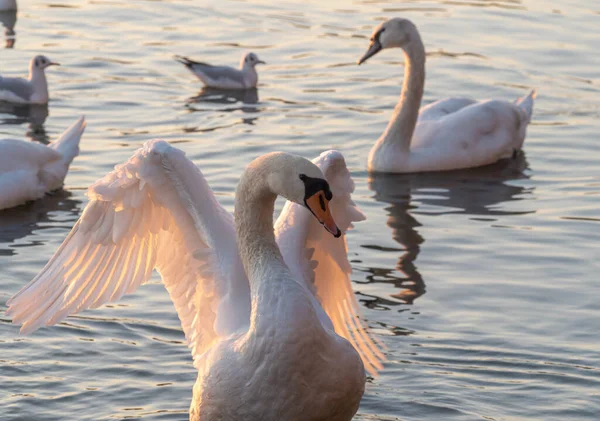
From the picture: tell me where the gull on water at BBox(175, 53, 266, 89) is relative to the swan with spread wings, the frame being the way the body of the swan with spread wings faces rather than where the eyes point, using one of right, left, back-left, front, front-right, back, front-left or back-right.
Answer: back-left

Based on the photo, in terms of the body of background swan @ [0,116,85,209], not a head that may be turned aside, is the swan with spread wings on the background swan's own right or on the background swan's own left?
on the background swan's own left

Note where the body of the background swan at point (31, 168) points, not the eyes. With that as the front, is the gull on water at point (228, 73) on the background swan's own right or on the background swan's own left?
on the background swan's own right

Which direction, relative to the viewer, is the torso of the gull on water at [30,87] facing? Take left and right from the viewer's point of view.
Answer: facing to the right of the viewer

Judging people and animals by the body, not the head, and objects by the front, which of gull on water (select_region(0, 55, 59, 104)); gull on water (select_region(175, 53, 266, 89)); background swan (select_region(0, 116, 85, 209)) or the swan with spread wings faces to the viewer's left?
the background swan

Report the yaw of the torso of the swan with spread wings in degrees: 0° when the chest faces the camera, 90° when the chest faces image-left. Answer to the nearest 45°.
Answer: approximately 315°

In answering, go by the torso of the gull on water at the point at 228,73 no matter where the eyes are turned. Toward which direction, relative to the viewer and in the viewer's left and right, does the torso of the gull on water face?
facing to the right of the viewer

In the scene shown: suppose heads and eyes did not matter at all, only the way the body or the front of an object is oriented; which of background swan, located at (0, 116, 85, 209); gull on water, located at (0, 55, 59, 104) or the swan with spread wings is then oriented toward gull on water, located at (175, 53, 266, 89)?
gull on water, located at (0, 55, 59, 104)

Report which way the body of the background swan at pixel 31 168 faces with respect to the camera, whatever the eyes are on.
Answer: to the viewer's left

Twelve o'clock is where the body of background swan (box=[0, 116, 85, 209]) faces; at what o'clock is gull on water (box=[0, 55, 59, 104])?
The gull on water is roughly at 3 o'clock from the background swan.

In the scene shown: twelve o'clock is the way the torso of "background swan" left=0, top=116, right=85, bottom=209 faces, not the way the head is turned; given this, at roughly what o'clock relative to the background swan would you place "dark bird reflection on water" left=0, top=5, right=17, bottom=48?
The dark bird reflection on water is roughly at 3 o'clock from the background swan.

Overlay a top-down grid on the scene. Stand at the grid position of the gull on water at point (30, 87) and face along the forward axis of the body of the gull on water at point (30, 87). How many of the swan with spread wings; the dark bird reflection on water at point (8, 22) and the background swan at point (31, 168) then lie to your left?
1

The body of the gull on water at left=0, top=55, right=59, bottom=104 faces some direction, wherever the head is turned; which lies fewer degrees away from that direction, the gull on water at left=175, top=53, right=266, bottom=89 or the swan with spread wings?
the gull on water
